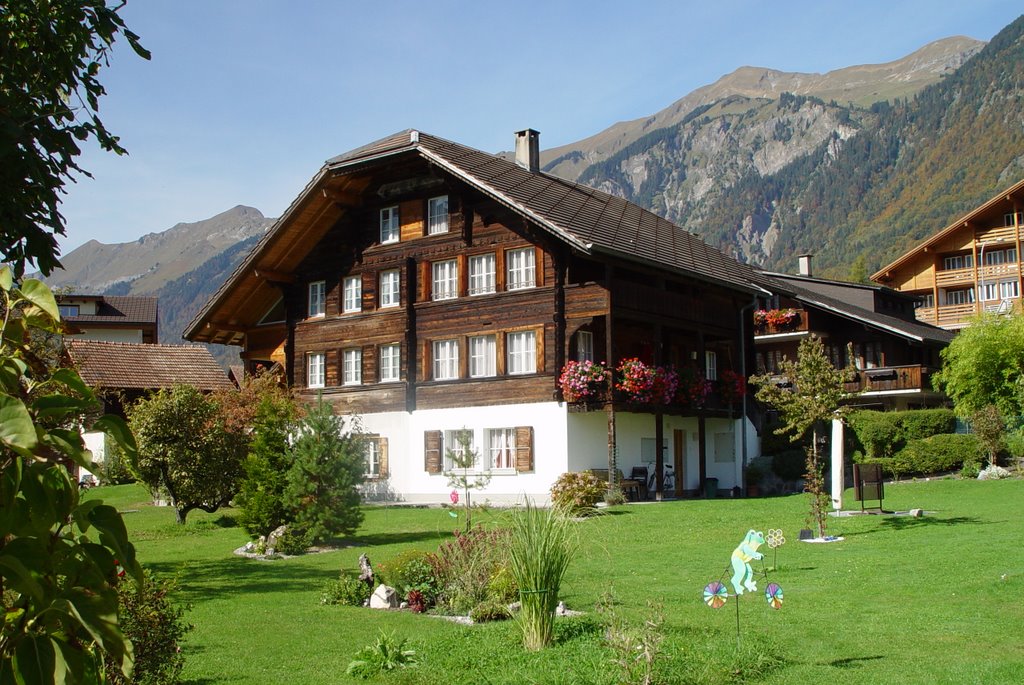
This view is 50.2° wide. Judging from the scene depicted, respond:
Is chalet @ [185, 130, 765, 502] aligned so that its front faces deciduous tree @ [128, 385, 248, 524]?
yes

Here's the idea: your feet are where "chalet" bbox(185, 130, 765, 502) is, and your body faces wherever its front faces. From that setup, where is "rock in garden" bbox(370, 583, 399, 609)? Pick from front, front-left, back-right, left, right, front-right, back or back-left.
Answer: front-left

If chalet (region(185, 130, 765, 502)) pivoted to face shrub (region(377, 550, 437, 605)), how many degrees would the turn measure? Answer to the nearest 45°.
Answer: approximately 45° to its left

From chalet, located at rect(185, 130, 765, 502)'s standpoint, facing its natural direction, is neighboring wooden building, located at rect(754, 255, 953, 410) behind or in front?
behind

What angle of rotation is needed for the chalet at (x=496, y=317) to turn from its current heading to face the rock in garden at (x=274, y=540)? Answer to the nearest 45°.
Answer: approximately 45° to its left

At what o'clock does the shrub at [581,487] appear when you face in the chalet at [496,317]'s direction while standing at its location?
The shrub is roughly at 10 o'clock from the chalet.

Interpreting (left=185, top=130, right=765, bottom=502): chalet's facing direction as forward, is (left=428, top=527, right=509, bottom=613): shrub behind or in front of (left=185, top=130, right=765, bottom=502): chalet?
in front

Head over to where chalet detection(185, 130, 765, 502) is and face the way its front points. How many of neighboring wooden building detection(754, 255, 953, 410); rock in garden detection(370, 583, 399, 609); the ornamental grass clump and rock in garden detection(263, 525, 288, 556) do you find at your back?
1

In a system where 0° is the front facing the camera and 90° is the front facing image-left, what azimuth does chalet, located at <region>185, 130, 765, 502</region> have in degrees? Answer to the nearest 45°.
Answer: approximately 45°

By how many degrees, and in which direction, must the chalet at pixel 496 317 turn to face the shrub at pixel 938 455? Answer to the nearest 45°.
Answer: approximately 135° to its left

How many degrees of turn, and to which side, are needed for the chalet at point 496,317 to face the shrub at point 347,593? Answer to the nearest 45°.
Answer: approximately 45° to its left
